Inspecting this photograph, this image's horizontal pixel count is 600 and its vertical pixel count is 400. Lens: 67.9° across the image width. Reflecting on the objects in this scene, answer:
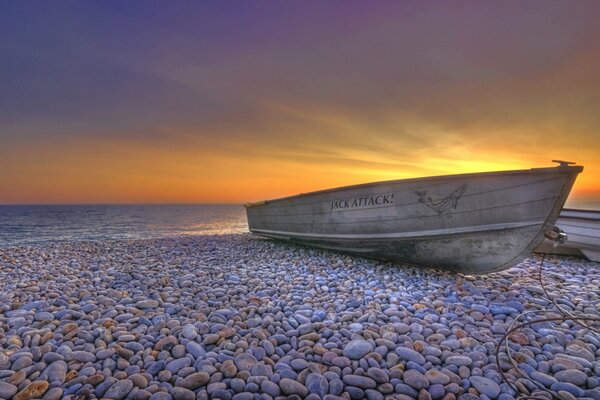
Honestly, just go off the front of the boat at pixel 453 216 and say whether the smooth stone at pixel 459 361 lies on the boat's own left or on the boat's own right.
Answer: on the boat's own right

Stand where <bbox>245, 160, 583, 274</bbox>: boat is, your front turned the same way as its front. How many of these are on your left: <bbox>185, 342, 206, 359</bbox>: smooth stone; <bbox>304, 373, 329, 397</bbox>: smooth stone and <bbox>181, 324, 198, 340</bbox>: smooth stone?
0

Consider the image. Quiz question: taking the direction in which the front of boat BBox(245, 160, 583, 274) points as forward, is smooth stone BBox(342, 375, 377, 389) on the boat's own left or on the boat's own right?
on the boat's own right

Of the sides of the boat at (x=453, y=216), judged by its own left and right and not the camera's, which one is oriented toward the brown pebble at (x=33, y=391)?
right

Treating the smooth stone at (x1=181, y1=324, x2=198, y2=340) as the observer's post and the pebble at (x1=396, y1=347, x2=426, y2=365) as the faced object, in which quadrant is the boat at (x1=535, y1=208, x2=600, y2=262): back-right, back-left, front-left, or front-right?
front-left

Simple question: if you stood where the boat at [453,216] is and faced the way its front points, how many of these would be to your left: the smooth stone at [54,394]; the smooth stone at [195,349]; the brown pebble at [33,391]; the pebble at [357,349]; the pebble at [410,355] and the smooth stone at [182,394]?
0

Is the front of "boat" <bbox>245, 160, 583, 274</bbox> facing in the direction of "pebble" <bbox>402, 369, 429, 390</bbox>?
no

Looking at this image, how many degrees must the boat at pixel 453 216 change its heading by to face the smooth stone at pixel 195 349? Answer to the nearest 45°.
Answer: approximately 90° to its right

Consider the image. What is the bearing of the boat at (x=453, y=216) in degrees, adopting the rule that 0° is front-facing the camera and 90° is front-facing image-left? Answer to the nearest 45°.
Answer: approximately 315°

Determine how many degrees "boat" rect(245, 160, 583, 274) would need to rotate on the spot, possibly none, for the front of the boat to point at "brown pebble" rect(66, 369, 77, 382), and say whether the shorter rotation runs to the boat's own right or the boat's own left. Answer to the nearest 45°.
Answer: approximately 90° to the boat's own right

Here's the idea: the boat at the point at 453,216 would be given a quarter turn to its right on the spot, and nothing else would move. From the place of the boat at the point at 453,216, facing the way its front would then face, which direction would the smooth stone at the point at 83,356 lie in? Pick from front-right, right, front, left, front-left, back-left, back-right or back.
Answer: front

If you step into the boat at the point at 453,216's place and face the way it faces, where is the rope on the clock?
The rope is roughly at 1 o'clock from the boat.

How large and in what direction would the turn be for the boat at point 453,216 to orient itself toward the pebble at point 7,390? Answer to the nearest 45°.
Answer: approximately 90° to its right

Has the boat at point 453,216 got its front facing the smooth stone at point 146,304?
no

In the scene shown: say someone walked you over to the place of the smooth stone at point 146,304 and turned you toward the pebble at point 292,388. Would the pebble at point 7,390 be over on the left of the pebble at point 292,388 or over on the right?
right

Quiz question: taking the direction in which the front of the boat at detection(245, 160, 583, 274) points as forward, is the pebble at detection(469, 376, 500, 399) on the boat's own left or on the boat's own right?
on the boat's own right

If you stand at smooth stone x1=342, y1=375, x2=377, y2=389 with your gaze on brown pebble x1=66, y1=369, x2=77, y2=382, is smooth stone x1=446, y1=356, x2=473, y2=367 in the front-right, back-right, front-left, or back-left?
back-right

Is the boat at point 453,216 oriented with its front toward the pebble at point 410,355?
no

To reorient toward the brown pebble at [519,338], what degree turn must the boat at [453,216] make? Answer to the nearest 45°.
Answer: approximately 45° to its right

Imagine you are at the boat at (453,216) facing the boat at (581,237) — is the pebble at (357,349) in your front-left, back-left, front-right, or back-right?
back-right

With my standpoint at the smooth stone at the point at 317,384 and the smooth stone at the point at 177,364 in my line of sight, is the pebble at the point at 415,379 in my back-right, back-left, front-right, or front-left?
back-right

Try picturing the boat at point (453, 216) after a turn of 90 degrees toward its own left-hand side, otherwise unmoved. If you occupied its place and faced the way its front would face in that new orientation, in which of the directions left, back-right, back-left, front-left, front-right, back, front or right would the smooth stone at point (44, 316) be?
back

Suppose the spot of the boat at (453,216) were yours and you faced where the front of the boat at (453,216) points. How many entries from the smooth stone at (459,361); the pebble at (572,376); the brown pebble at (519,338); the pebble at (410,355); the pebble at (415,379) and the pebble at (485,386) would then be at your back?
0
